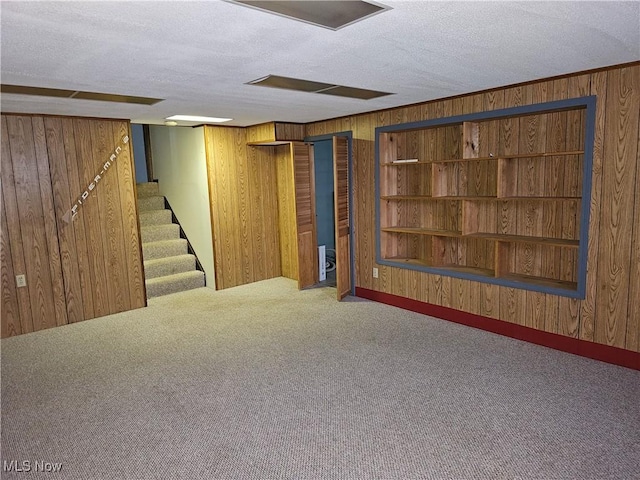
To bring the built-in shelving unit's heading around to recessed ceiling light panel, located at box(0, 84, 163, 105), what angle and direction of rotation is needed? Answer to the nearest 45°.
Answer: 0° — it already faces it

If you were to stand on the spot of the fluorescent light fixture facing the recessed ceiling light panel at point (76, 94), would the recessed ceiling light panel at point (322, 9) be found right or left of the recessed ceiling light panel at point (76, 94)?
left

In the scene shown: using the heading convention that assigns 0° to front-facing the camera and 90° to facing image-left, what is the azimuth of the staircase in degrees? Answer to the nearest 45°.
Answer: approximately 315°

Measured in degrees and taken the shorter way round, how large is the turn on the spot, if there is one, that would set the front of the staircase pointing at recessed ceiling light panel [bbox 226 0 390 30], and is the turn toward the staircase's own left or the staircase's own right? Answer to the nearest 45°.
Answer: approximately 45° to the staircase's own right

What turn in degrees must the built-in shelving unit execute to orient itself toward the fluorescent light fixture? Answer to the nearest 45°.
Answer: approximately 45° to its right
